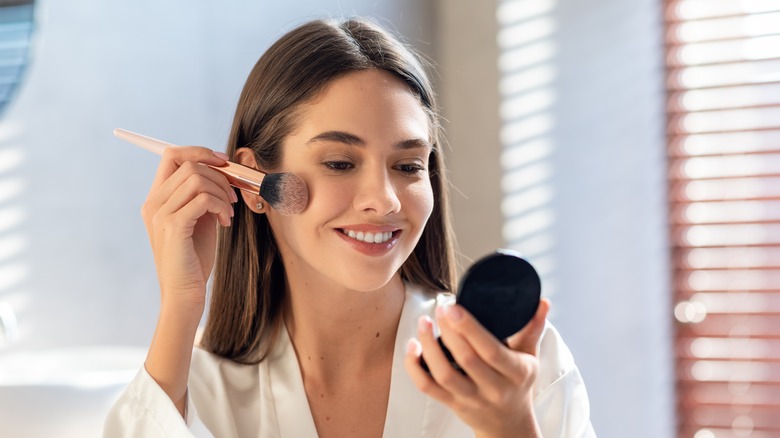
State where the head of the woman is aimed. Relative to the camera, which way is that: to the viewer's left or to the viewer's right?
to the viewer's right

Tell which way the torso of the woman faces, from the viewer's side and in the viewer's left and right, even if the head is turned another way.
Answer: facing the viewer

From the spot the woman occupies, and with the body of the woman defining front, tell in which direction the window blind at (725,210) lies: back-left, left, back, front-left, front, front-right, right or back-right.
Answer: back-left
